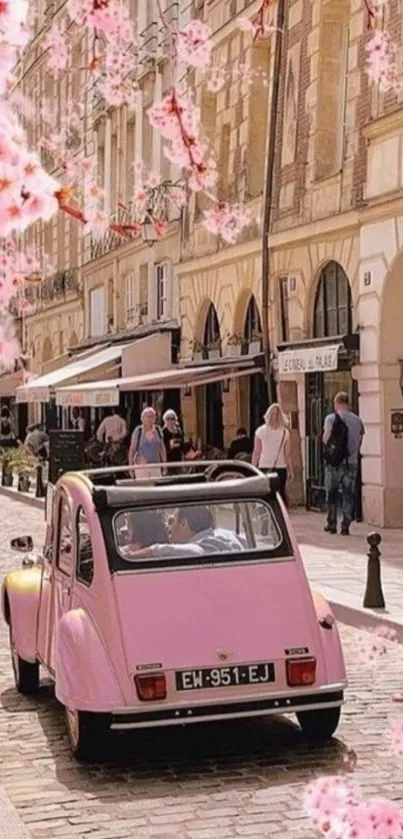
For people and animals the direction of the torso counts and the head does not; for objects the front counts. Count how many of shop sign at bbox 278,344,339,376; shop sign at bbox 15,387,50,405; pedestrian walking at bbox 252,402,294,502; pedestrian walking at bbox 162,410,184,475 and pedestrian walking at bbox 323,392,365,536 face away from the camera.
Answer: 2

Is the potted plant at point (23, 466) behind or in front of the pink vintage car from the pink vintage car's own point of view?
in front

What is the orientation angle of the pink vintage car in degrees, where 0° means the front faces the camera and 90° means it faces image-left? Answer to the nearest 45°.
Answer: approximately 135°

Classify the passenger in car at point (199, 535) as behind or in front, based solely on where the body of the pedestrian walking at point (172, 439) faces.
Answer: in front

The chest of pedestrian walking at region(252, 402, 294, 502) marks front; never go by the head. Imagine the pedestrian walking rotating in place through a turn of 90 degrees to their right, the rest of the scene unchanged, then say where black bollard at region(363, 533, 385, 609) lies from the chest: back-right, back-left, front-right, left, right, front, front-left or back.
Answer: right

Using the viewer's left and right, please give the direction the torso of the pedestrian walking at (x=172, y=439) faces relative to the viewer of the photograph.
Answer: facing the viewer

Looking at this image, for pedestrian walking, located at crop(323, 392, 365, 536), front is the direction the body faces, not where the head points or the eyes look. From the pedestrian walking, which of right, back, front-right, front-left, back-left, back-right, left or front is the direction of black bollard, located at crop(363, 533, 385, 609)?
back

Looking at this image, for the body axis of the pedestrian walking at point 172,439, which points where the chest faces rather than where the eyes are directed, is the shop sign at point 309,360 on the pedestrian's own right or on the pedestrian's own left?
on the pedestrian's own left

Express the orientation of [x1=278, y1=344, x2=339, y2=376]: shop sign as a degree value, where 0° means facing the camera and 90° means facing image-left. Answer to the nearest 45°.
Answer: approximately 45°

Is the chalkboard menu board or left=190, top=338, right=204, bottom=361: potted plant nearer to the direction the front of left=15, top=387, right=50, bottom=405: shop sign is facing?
the chalkboard menu board

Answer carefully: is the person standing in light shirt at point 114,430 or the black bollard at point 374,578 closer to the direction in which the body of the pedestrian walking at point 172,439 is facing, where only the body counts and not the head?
the black bollard

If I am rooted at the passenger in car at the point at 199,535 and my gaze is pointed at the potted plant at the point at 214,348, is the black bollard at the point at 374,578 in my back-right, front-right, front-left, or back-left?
front-right

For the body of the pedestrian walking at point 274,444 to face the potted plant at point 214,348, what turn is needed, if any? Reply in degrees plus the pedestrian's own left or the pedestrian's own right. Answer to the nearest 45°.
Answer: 0° — they already face it

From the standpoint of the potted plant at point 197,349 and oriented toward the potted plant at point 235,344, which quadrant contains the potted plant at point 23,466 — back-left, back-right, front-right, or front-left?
back-right

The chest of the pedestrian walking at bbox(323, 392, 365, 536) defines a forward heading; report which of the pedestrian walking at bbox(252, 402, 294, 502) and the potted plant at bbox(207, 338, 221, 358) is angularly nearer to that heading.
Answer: the potted plant
